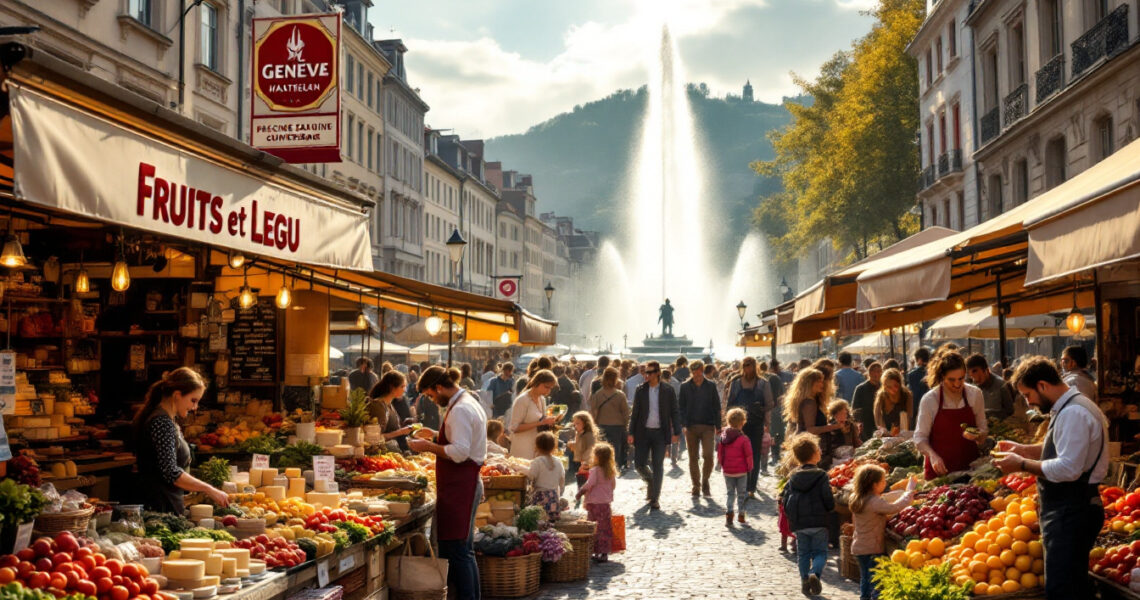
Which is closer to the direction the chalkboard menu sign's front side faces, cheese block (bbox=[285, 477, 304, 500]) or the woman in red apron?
the cheese block

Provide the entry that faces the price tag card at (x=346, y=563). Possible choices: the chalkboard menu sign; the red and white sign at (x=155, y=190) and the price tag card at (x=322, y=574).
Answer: the chalkboard menu sign

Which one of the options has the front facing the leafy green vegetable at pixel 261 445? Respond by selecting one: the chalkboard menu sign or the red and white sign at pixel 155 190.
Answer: the chalkboard menu sign

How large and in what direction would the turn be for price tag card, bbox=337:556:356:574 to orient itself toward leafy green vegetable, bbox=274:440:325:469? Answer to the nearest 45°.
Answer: approximately 135° to its left

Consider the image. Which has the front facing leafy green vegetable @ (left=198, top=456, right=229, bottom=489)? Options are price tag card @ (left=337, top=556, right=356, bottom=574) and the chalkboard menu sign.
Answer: the chalkboard menu sign

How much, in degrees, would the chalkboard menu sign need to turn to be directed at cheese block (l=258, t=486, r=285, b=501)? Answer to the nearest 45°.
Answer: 0° — it already faces it

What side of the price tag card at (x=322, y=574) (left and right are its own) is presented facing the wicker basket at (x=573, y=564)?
left

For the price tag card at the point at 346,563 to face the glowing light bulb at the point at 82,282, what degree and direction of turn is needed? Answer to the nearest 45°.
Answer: approximately 180°

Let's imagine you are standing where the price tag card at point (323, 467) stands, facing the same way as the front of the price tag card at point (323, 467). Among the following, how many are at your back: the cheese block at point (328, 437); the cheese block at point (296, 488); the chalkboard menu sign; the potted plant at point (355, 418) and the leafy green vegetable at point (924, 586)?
3
